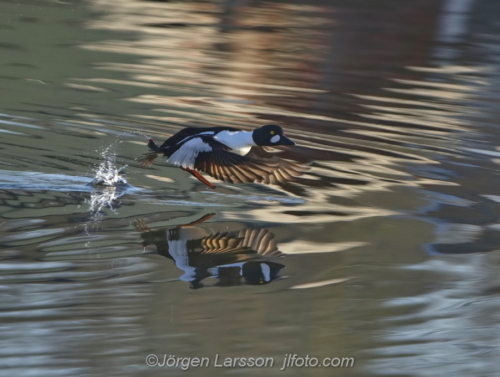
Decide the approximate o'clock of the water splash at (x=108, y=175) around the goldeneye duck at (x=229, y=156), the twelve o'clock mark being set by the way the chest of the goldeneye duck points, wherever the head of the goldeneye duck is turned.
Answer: The water splash is roughly at 7 o'clock from the goldeneye duck.

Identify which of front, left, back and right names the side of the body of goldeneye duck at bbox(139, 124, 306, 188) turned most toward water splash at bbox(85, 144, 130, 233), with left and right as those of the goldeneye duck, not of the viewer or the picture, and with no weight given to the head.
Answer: back

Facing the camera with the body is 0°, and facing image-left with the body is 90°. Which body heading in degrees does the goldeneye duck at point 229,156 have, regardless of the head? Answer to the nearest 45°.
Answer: approximately 270°
